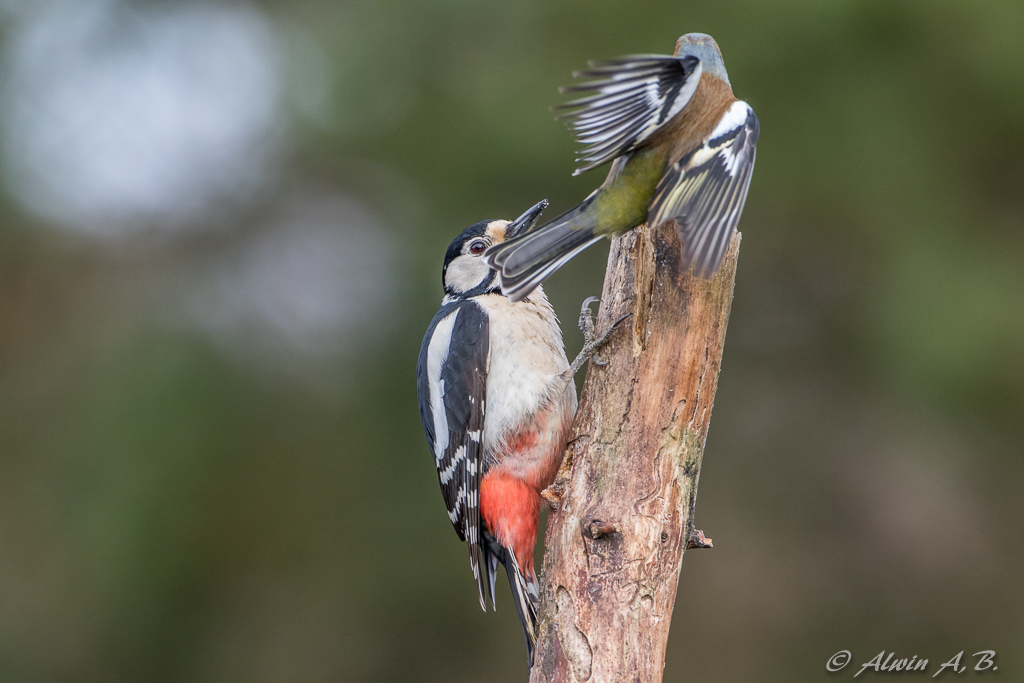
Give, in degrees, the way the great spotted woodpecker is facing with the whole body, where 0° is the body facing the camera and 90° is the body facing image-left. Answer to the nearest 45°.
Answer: approximately 270°
